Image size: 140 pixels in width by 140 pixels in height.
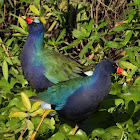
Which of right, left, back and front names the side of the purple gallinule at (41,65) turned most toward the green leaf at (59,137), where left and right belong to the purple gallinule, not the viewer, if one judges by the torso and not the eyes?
left

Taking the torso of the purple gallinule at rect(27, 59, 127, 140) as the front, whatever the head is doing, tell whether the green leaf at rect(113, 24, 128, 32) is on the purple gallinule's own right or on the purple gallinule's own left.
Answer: on the purple gallinule's own left

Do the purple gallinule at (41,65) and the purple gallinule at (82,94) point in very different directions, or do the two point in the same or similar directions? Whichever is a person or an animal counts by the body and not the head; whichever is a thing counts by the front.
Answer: very different directions

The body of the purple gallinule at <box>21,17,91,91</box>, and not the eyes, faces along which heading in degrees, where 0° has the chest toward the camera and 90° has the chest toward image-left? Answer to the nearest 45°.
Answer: approximately 90°

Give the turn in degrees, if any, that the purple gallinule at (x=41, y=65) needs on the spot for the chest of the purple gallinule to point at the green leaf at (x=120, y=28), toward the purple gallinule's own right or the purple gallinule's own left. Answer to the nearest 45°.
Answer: approximately 135° to the purple gallinule's own right

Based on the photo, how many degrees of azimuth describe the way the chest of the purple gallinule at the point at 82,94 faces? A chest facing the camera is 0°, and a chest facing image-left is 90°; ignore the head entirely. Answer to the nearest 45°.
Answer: approximately 270°

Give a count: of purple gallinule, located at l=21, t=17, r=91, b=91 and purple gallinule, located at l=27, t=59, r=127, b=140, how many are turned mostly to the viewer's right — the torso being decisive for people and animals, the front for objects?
1

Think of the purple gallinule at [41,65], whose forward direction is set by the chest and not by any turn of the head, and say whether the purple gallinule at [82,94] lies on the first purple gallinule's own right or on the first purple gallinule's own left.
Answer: on the first purple gallinule's own left

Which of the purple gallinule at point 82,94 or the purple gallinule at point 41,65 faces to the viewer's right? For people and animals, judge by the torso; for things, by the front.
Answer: the purple gallinule at point 82,94

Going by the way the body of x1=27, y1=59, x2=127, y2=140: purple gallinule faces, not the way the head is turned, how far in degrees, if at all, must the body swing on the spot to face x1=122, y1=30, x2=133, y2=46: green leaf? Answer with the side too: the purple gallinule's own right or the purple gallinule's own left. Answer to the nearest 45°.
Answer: approximately 45° to the purple gallinule's own left

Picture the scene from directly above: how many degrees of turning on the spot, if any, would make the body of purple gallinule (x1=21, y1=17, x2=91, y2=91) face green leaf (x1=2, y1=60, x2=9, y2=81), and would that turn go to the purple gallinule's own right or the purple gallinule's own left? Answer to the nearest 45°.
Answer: approximately 45° to the purple gallinule's own right

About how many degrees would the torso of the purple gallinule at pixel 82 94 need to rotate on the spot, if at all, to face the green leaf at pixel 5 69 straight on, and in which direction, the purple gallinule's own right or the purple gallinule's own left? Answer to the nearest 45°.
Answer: approximately 135° to the purple gallinule's own left

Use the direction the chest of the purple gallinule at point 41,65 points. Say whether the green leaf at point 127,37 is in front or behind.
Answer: behind
